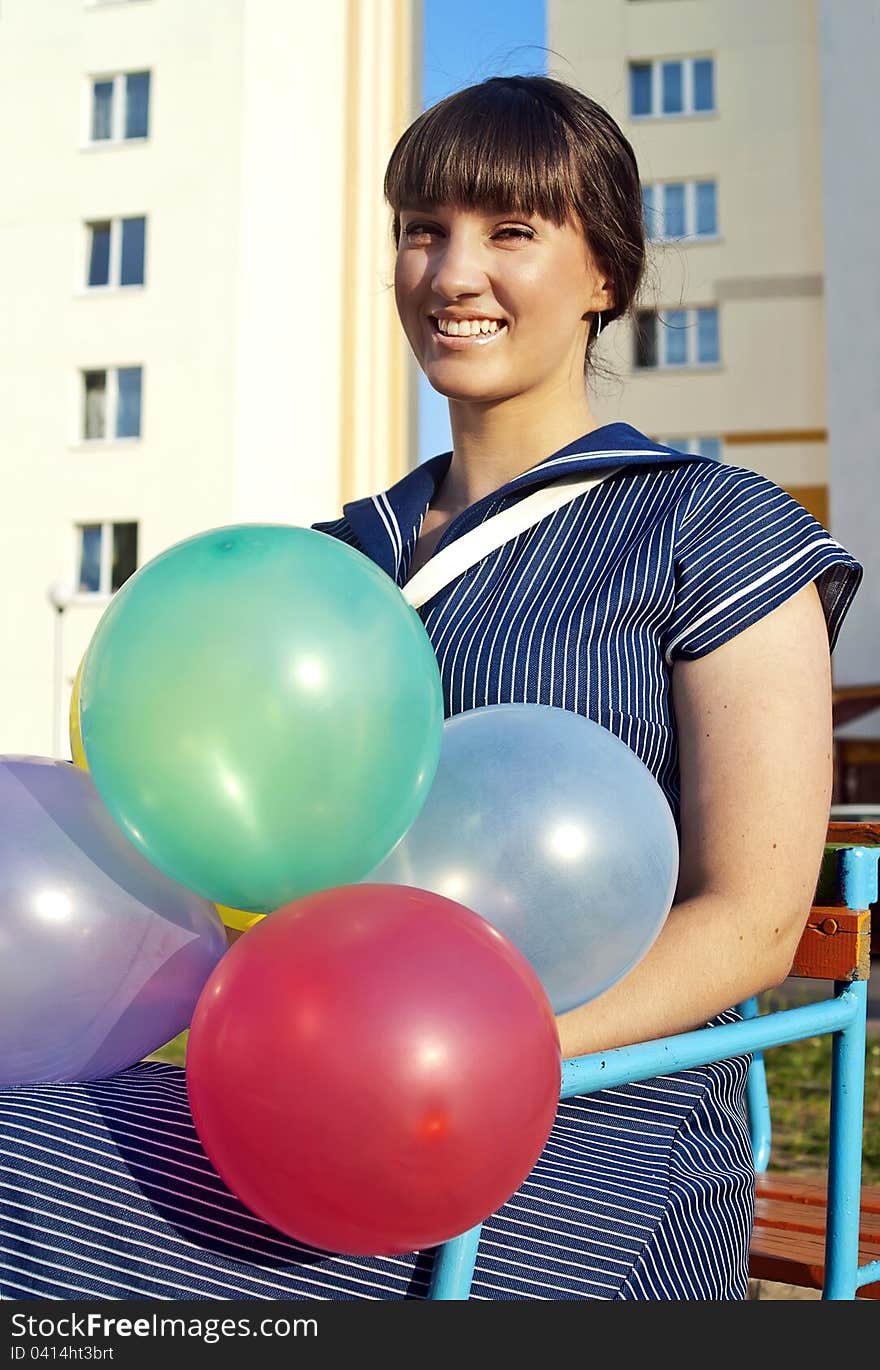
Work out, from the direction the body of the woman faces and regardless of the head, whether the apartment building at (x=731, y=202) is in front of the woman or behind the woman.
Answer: behind

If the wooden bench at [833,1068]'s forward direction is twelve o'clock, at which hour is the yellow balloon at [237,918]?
The yellow balloon is roughly at 1 o'clock from the wooden bench.

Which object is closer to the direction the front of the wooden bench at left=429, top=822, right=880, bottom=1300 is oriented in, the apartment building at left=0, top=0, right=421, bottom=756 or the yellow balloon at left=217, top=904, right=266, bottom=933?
the yellow balloon

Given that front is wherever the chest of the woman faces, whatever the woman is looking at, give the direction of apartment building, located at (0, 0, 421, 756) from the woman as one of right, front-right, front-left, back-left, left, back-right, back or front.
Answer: back-right

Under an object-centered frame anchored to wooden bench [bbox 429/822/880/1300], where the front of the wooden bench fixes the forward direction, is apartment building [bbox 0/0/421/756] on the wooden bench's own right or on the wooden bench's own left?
on the wooden bench's own right

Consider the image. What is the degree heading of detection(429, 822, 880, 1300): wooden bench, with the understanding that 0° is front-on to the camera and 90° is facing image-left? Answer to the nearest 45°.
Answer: approximately 45°

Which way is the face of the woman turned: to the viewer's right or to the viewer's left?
to the viewer's left

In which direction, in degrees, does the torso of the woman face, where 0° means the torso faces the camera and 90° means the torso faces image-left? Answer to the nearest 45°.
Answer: approximately 45°
